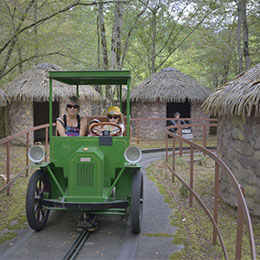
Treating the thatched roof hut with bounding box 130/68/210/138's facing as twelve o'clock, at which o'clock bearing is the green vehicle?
The green vehicle is roughly at 12 o'clock from the thatched roof hut.

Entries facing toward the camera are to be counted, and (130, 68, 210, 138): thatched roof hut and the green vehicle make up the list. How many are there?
2

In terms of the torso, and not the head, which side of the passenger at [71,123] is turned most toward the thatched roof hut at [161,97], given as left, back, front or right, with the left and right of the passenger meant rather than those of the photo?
back

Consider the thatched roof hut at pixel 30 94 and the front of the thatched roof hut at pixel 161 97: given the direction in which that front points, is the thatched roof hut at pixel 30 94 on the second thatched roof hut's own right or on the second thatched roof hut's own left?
on the second thatched roof hut's own right

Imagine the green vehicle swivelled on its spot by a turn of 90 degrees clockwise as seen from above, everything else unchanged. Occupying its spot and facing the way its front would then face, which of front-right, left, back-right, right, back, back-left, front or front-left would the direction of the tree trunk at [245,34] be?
back-right

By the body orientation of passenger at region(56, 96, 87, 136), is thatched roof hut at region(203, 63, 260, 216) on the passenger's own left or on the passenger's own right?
on the passenger's own left

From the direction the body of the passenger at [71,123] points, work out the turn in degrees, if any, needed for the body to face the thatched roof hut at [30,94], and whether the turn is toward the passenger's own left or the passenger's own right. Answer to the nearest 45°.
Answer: approximately 180°

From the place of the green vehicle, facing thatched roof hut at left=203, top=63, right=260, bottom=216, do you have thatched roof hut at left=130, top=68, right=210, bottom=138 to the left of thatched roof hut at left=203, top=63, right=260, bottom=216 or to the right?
left
